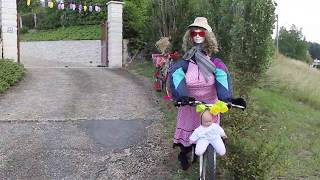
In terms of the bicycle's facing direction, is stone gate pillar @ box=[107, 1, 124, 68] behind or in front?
behind

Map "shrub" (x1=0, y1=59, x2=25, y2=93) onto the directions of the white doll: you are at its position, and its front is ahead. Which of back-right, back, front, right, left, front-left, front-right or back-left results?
back-right

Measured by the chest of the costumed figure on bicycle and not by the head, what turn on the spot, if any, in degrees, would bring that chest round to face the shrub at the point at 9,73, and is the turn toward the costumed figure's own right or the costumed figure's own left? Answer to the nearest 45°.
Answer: approximately 135° to the costumed figure's own right

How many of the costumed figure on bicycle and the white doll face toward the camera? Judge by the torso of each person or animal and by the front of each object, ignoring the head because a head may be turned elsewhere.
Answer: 2

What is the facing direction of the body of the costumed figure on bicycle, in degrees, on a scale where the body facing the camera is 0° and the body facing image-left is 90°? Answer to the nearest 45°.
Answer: approximately 0°

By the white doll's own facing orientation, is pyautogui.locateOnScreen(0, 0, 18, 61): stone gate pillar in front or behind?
behind

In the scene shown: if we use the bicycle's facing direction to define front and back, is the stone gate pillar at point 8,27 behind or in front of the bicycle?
behind

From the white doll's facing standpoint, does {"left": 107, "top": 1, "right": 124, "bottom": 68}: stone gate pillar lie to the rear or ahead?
to the rear
